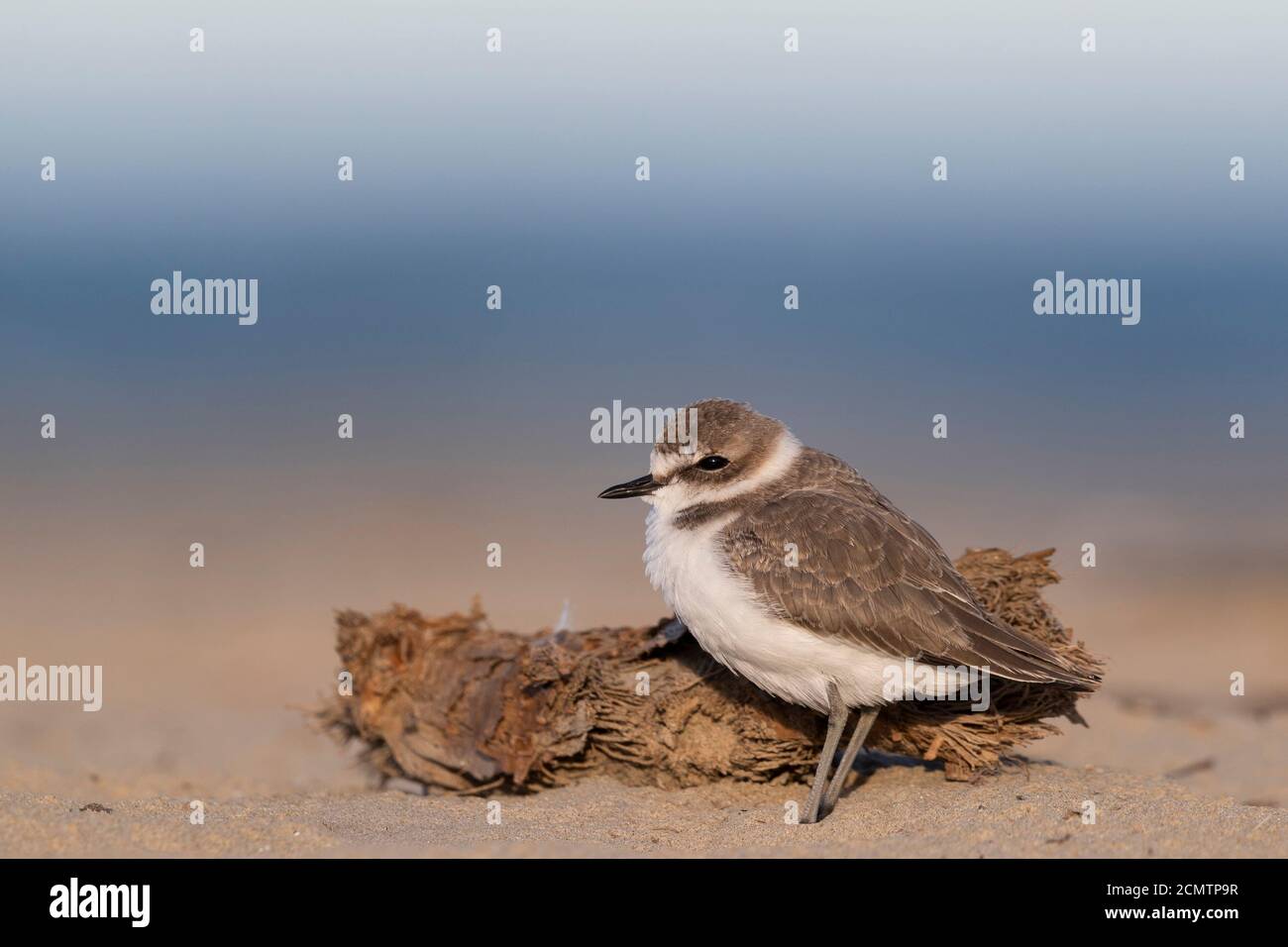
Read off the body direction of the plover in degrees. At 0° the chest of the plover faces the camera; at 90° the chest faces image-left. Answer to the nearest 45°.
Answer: approximately 90°
